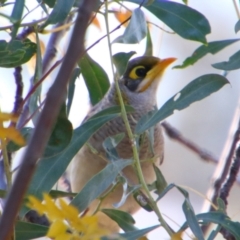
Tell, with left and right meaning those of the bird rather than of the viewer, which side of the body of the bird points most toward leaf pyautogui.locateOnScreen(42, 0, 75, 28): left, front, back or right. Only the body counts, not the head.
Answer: right

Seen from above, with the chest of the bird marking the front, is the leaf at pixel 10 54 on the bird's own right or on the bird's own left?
on the bird's own right

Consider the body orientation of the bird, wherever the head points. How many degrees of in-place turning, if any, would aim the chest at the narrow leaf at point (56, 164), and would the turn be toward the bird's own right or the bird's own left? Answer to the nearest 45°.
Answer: approximately 90° to the bird's own right

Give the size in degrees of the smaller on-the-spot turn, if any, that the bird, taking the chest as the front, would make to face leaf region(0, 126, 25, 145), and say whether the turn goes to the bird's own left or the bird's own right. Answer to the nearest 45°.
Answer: approximately 90° to the bird's own right

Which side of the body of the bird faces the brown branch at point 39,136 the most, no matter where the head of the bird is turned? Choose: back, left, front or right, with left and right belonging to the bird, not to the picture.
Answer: right
